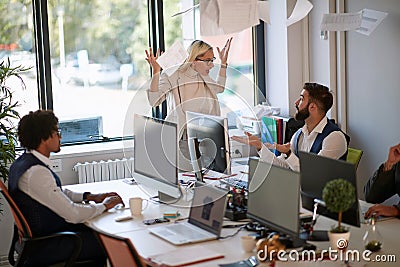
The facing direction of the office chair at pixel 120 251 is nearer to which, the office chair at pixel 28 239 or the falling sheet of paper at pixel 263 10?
the falling sheet of paper

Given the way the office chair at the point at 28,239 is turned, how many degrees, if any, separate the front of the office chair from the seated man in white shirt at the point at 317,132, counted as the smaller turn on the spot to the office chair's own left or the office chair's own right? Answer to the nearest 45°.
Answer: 0° — it already faces them

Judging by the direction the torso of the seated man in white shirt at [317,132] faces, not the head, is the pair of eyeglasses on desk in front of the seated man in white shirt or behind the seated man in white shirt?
in front

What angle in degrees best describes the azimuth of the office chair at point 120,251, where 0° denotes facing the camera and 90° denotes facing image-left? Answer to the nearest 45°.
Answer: approximately 225°

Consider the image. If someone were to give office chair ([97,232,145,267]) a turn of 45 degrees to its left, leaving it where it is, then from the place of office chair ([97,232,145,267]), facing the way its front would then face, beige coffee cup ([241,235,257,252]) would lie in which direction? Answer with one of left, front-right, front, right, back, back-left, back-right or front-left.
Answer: right

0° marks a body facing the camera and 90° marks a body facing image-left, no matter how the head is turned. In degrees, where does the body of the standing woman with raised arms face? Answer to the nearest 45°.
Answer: approximately 315°

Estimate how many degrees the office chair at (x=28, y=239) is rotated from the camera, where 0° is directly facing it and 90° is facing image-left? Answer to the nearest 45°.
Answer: approximately 270°

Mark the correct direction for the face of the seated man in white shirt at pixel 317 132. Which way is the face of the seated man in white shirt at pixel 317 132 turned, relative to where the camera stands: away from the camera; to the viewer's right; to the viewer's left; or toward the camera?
to the viewer's left

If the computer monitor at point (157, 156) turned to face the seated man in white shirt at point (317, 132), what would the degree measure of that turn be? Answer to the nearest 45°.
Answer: approximately 135° to its left

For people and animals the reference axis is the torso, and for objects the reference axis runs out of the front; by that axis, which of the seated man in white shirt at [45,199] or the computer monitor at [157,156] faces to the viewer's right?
the seated man in white shirt
